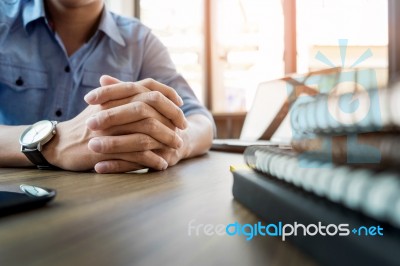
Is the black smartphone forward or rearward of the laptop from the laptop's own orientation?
forward

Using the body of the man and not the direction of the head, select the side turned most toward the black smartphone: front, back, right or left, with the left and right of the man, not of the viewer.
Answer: front

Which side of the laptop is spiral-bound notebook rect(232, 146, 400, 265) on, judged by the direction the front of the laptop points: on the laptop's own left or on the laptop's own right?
on the laptop's own left

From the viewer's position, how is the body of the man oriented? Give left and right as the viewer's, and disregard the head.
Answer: facing the viewer

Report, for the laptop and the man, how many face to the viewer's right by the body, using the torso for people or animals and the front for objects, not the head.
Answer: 0

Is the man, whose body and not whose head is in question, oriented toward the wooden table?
yes
